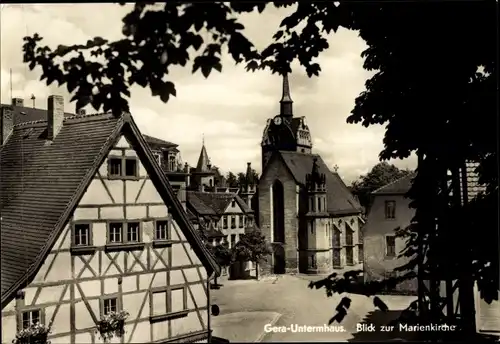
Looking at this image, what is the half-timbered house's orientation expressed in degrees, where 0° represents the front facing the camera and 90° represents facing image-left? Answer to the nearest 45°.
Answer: approximately 315°

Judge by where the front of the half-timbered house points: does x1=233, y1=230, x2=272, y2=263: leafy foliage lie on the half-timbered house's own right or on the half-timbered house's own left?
on the half-timbered house's own left

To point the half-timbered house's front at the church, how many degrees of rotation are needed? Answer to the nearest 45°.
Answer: approximately 90° to its left

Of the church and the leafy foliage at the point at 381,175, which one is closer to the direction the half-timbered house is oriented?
the leafy foliage

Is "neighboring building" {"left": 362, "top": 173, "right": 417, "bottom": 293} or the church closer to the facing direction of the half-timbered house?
the neighboring building

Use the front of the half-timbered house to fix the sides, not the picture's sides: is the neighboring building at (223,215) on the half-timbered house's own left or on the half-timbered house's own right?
on the half-timbered house's own left
